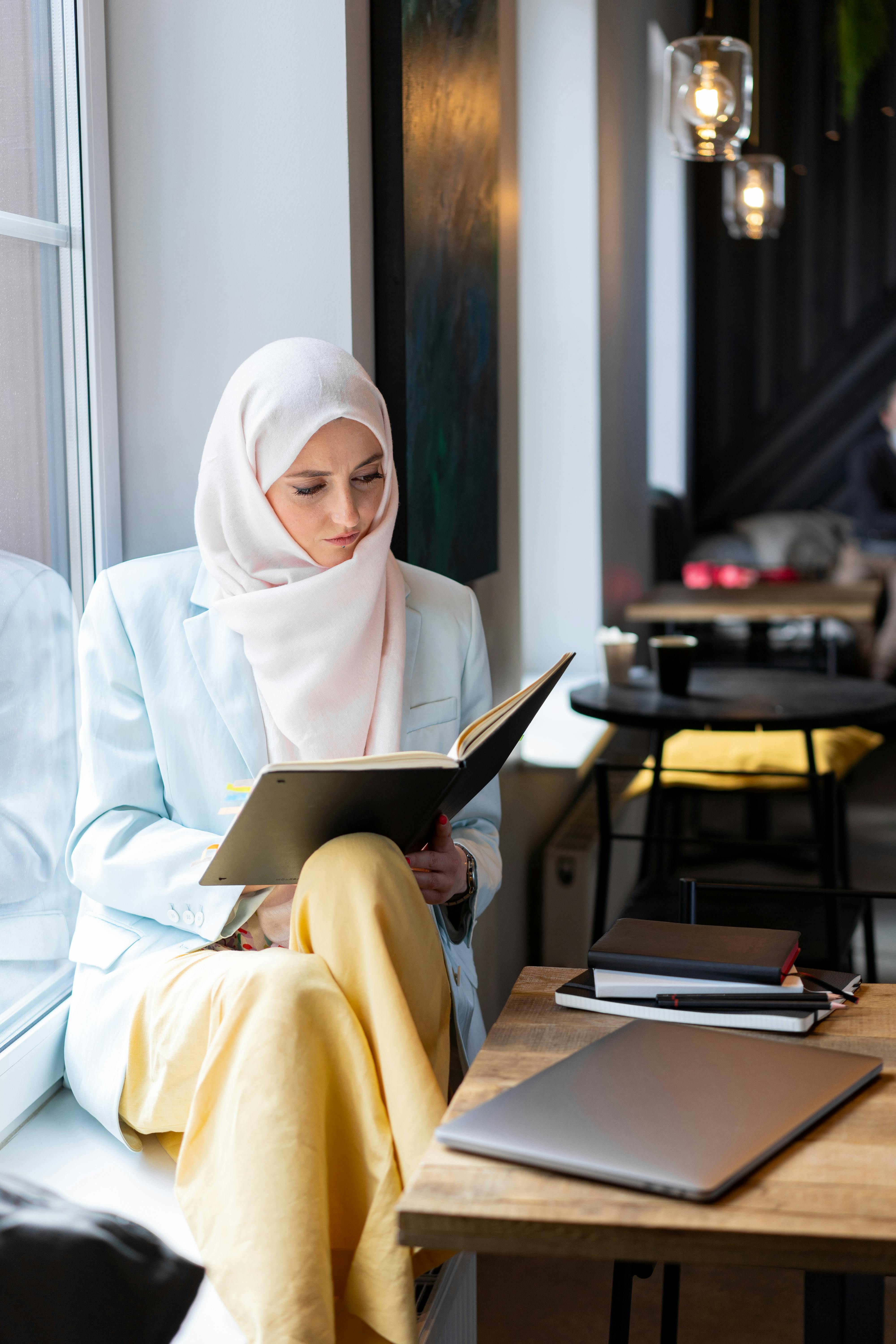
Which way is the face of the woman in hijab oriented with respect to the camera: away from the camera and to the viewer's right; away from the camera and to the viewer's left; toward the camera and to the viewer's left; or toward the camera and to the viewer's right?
toward the camera and to the viewer's right
